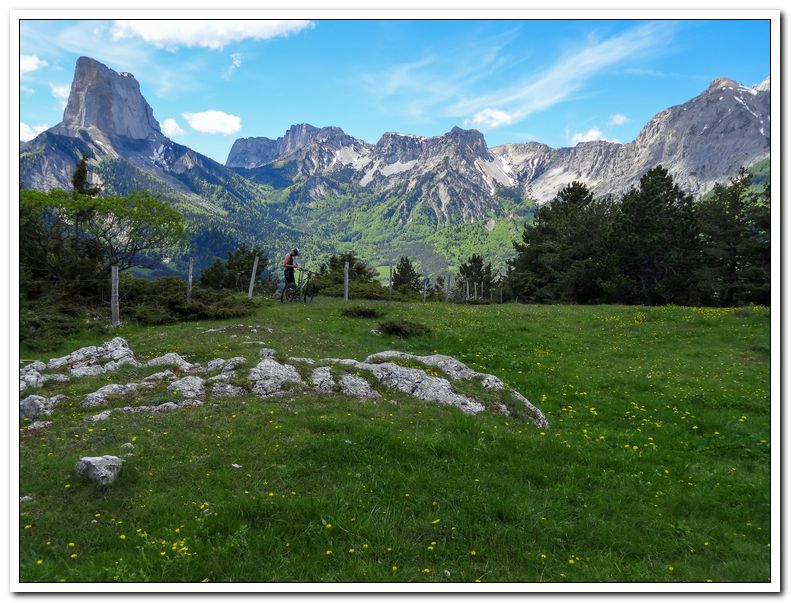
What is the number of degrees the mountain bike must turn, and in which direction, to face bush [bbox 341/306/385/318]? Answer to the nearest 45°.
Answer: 0° — it already faces it

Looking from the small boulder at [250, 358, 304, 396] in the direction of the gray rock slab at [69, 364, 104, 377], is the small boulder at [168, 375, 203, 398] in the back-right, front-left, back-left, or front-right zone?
front-left

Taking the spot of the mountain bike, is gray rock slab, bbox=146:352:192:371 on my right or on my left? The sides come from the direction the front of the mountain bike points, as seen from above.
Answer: on my right

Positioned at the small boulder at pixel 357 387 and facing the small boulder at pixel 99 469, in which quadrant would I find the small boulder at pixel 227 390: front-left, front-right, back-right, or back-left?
front-right

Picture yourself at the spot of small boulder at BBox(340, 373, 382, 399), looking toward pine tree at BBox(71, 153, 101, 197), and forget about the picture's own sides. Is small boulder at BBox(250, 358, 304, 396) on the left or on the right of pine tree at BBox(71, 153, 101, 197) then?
left

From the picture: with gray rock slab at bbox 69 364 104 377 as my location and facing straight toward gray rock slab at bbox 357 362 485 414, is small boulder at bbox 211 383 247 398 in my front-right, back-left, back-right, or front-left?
front-right

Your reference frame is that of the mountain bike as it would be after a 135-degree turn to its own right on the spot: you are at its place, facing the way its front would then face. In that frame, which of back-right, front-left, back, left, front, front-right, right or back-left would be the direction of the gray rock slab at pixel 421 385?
left

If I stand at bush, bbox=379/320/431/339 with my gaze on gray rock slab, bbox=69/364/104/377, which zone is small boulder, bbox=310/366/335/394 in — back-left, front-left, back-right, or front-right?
front-left

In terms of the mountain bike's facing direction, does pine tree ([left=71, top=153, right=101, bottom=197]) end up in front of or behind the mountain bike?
behind

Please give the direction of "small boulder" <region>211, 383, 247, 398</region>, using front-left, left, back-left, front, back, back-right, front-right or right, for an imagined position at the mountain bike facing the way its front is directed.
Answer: front-right

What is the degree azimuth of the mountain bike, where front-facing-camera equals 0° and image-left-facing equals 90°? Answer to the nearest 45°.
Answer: approximately 315°
